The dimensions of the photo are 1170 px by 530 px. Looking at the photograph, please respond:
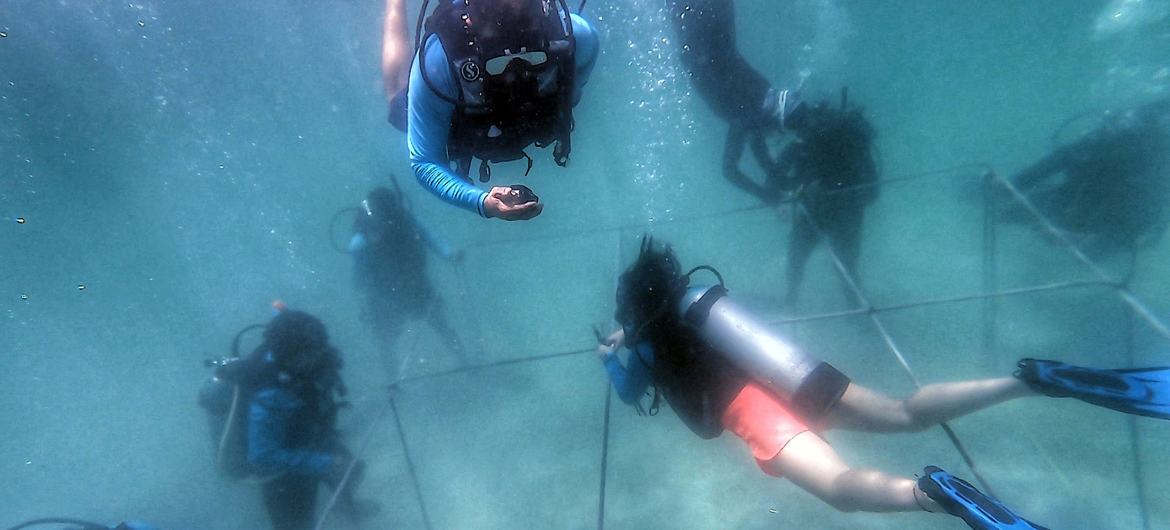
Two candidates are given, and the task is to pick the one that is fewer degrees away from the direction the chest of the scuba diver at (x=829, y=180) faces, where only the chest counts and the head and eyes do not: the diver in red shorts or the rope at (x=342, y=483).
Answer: the rope

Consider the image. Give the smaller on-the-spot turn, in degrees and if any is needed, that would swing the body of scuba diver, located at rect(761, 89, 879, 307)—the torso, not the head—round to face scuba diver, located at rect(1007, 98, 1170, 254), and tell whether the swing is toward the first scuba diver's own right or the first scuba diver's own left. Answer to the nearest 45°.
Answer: approximately 135° to the first scuba diver's own right

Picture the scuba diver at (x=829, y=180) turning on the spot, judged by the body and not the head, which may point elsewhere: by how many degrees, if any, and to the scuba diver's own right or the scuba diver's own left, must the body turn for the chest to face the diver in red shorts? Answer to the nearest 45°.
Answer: approximately 90° to the scuba diver's own left

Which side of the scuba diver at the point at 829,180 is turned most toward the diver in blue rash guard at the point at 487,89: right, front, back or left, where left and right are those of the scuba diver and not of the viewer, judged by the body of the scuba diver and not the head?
left

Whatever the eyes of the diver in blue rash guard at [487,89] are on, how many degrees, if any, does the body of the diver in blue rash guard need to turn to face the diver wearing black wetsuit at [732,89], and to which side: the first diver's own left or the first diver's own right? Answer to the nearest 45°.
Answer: approximately 135° to the first diver's own left

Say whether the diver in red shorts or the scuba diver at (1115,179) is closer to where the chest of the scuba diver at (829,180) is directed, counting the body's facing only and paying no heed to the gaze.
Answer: the diver in red shorts

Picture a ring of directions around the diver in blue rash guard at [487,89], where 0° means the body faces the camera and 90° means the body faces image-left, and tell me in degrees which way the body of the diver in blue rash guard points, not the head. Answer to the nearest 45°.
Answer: approximately 0°

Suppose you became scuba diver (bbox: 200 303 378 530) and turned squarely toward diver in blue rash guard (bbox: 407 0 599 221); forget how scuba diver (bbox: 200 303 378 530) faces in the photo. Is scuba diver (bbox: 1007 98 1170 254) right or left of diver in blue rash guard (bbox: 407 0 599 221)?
left

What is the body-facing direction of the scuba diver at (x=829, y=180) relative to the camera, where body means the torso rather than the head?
to the viewer's left

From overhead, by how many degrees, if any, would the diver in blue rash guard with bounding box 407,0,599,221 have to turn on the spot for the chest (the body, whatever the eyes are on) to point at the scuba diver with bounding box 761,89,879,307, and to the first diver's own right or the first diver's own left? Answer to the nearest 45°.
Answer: approximately 135° to the first diver's own left
